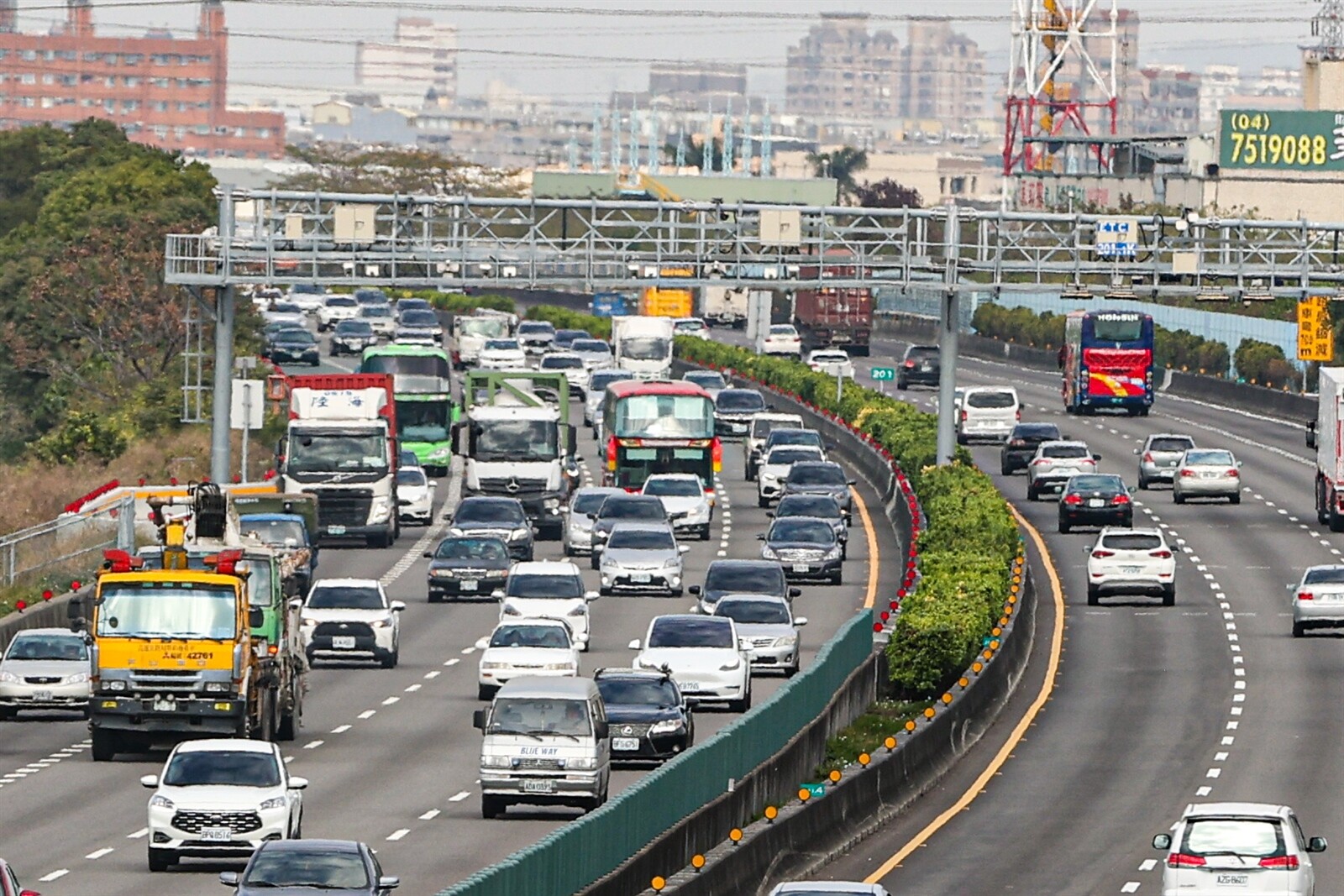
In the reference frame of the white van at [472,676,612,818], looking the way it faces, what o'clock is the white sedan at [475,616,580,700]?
The white sedan is roughly at 6 o'clock from the white van.

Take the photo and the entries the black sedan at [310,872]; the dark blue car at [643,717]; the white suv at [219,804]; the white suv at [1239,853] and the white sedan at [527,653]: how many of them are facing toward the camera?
4

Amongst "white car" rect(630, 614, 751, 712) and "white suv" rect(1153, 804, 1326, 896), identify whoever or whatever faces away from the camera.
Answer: the white suv

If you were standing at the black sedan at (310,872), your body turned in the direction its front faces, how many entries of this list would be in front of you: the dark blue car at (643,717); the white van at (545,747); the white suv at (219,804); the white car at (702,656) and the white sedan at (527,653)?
0

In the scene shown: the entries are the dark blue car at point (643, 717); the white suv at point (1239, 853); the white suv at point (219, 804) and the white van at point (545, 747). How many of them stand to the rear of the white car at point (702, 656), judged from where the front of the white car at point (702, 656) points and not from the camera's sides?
0

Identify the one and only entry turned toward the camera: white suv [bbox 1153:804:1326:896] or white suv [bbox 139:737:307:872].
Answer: white suv [bbox 139:737:307:872]

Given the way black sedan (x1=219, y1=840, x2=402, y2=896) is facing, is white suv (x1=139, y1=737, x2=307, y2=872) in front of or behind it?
behind

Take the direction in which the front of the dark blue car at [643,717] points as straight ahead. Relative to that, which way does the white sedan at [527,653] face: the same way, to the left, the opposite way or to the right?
the same way

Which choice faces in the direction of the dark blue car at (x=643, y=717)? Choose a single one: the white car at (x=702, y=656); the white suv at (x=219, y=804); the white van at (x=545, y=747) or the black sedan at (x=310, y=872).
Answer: the white car

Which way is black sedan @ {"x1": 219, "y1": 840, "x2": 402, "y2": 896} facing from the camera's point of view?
toward the camera

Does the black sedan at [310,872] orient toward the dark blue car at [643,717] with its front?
no

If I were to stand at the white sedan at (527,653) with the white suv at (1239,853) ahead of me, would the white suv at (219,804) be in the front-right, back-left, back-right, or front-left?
front-right

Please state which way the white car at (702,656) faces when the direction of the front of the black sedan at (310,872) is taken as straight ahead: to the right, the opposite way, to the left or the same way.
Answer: the same way

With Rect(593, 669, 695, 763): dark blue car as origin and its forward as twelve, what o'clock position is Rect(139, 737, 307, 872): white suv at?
The white suv is roughly at 1 o'clock from the dark blue car.

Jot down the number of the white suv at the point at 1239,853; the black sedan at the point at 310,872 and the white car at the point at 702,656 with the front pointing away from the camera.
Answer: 1

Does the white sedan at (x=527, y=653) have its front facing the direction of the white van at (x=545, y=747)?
yes

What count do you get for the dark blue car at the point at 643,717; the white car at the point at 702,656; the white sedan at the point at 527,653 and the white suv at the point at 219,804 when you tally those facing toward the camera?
4

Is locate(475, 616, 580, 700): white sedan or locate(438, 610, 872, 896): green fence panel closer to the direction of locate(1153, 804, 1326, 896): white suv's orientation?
the white sedan

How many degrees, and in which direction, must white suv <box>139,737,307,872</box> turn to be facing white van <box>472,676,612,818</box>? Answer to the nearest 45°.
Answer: approximately 135° to its left

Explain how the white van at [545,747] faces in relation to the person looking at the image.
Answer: facing the viewer

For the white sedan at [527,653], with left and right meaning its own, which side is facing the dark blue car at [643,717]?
front
